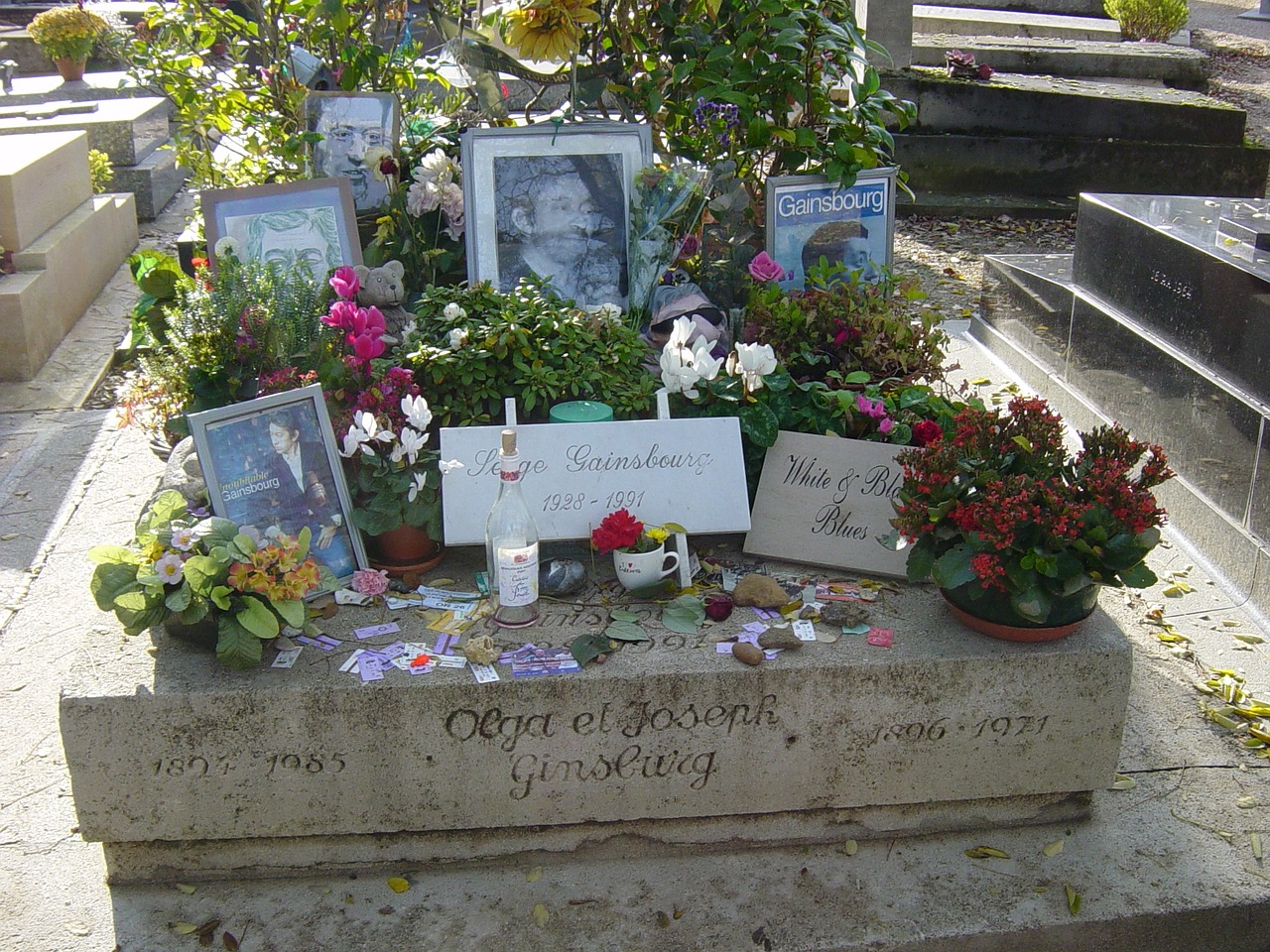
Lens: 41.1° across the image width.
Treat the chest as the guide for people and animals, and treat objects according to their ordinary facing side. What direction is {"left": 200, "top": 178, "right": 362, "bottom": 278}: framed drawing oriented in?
toward the camera

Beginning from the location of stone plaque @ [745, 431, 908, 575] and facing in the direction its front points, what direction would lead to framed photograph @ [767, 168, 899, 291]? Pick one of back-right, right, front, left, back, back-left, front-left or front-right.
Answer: back

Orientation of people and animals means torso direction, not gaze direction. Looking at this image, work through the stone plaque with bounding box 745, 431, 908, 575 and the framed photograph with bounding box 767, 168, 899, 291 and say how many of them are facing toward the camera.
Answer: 2

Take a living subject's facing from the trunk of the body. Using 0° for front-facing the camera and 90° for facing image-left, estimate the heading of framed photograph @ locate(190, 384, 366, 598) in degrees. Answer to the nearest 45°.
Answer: approximately 0°

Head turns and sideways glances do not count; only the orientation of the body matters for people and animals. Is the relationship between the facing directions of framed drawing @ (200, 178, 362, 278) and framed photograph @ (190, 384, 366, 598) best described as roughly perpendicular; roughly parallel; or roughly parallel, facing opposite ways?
roughly parallel

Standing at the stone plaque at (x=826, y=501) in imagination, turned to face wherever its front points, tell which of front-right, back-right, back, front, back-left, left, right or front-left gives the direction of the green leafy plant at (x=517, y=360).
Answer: right

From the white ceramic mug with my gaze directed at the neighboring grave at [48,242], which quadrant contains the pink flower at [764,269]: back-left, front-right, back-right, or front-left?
front-right

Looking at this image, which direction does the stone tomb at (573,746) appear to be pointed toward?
toward the camera

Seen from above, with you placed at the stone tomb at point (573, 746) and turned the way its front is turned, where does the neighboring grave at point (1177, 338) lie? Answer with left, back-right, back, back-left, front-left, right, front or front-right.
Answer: back-left

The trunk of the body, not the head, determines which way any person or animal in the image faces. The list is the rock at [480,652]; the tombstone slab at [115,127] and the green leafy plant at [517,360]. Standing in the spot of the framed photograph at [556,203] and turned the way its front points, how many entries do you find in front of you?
2

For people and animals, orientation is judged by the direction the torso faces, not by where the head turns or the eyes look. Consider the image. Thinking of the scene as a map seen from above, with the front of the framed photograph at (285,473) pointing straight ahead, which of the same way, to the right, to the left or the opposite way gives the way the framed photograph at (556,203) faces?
the same way

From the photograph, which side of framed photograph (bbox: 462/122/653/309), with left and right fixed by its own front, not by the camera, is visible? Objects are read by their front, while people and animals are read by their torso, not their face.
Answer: front

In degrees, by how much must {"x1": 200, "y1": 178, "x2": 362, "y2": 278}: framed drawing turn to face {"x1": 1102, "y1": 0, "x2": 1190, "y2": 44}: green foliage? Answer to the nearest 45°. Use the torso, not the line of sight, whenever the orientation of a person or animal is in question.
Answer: approximately 135° to its left
